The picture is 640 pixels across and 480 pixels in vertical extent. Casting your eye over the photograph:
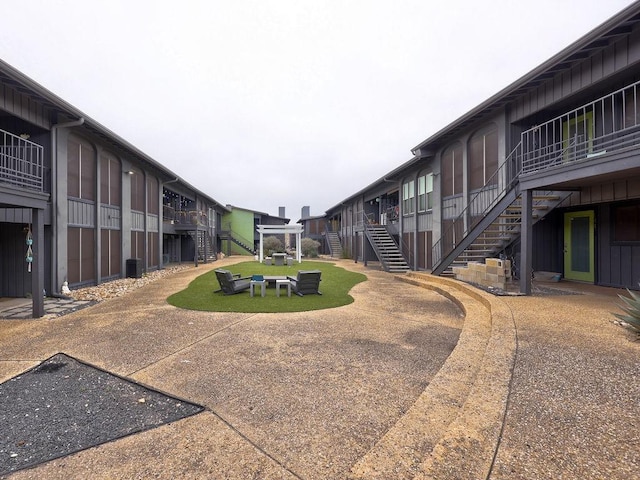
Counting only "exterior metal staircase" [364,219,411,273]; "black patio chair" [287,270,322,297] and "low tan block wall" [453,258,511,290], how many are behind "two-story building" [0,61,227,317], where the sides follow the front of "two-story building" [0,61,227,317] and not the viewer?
0

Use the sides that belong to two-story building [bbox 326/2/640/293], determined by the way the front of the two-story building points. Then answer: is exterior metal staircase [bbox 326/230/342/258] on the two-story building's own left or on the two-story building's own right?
on the two-story building's own right

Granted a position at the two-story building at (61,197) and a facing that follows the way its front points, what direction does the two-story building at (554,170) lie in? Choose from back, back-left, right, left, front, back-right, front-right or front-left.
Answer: front

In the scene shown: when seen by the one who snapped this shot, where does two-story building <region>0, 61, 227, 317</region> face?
facing the viewer and to the right of the viewer

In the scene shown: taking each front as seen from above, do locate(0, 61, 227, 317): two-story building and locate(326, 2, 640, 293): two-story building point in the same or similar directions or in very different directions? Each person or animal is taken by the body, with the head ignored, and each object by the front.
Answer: very different directions

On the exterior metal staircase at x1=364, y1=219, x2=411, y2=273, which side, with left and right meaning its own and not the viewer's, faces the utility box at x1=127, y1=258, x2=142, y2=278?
right

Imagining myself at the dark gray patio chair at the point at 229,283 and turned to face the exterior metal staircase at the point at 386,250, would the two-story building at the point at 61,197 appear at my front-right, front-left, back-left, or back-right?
back-left

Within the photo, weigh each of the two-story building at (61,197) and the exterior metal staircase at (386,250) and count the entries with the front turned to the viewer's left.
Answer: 0

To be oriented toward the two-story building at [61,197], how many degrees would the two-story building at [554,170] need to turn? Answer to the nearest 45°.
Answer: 0° — it already faces it

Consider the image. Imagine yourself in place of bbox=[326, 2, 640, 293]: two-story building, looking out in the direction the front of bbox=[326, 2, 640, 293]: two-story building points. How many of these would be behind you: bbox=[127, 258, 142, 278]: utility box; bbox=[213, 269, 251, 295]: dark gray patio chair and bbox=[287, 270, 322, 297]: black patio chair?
0

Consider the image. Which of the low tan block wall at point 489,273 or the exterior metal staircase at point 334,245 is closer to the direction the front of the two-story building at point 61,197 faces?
the low tan block wall

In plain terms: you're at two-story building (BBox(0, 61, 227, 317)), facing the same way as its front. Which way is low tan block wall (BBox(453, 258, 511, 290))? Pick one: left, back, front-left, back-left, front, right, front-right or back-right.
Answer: front

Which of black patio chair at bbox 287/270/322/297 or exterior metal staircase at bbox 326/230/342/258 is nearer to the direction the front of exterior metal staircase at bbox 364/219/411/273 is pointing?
the black patio chair

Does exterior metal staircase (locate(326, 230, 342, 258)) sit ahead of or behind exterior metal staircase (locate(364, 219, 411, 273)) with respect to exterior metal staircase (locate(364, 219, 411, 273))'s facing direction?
behind

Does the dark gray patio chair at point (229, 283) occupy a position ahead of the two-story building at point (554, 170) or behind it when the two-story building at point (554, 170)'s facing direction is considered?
ahead

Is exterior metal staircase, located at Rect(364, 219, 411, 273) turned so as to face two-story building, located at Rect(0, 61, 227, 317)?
no

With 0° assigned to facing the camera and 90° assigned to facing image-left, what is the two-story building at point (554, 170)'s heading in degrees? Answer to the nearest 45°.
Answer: approximately 45°
